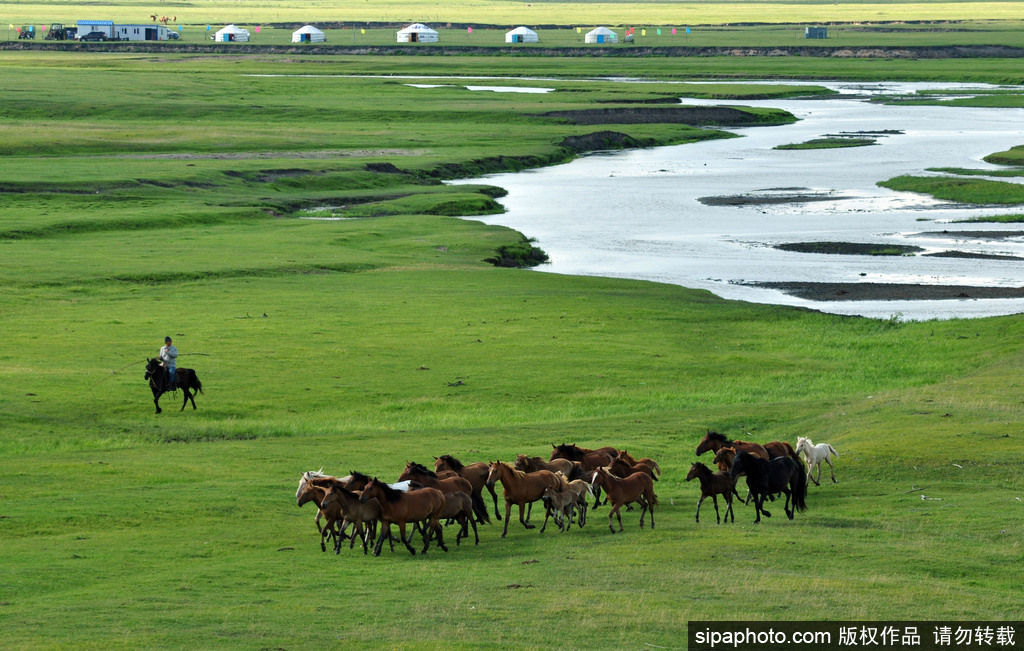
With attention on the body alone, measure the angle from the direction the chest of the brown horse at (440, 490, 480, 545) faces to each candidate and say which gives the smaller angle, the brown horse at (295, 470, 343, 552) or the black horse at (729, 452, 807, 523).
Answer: the brown horse

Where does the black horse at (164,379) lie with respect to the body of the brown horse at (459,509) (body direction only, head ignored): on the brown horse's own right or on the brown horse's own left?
on the brown horse's own right

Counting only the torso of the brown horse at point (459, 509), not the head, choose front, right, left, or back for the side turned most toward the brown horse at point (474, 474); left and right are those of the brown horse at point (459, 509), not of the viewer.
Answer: right

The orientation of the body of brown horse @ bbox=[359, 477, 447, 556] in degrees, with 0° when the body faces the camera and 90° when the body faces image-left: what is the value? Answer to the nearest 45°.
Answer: approximately 90°

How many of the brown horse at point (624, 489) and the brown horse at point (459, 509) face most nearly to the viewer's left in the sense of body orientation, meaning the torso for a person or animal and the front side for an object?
2

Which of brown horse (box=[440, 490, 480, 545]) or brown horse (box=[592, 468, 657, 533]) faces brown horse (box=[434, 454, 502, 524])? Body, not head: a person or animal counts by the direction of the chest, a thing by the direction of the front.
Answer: brown horse (box=[592, 468, 657, 533])

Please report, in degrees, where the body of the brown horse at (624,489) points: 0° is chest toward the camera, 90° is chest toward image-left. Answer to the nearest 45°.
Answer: approximately 90°

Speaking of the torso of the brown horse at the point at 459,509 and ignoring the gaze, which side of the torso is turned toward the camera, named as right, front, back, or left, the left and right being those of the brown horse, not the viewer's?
left

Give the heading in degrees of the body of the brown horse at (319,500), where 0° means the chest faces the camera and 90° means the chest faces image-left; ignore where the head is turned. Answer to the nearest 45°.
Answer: approximately 45°

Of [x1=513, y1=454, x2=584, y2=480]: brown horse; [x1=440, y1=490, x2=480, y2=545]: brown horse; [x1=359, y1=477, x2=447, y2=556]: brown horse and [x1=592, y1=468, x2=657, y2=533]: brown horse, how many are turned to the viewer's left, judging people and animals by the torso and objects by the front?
4

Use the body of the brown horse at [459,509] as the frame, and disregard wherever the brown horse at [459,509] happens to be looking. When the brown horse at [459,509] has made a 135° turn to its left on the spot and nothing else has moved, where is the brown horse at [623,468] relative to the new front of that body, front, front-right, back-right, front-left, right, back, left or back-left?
left

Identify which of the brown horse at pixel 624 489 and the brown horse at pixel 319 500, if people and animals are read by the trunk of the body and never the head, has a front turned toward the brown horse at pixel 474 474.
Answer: the brown horse at pixel 624 489

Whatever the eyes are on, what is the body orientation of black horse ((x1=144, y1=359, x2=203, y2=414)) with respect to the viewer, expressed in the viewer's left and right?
facing the viewer and to the left of the viewer
